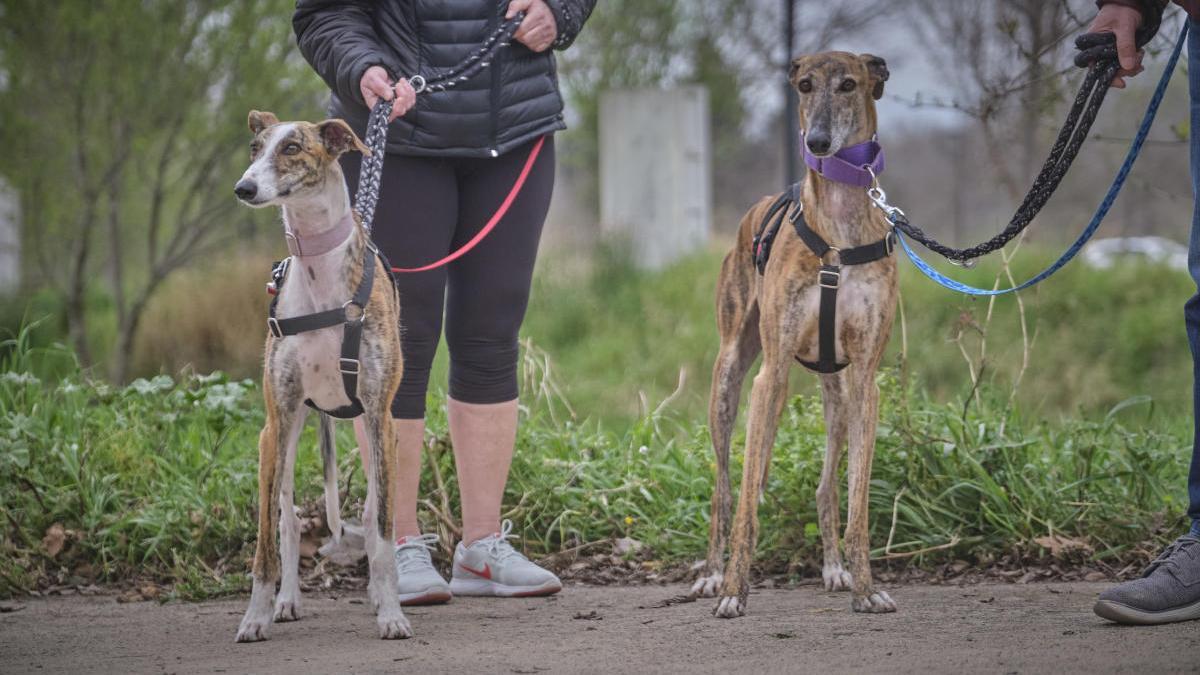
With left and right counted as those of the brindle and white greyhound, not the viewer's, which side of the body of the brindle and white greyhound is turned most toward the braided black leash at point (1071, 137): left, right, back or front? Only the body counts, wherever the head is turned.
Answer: left

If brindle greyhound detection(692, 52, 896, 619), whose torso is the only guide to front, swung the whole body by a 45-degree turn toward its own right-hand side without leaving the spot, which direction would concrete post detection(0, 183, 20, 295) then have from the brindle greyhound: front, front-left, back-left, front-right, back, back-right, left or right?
right

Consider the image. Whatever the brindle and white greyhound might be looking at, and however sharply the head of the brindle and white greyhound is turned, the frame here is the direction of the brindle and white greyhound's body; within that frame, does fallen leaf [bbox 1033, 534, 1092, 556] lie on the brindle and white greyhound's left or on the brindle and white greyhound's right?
on the brindle and white greyhound's left

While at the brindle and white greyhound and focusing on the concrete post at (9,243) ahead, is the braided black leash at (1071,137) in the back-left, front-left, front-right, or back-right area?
back-right

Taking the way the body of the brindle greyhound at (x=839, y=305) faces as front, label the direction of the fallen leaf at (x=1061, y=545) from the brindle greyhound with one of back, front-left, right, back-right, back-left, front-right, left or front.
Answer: back-left

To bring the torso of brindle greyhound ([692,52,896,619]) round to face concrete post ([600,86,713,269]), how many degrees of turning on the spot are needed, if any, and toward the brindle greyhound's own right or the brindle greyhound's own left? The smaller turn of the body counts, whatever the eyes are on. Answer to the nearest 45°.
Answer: approximately 180°

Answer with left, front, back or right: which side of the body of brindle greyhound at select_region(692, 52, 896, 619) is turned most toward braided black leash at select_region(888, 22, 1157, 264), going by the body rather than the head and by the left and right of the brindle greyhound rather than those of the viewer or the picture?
left

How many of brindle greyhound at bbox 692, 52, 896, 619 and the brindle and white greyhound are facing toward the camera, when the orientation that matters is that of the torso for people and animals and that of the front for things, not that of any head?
2

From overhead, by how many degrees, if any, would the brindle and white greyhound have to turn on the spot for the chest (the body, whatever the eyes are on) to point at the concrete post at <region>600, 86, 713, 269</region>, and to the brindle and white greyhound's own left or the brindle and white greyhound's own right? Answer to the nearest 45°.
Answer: approximately 180°

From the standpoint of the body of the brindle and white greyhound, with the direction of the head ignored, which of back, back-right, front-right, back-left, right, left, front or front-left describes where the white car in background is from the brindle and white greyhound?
back-left

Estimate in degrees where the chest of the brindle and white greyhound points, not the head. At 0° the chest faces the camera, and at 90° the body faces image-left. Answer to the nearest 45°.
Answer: approximately 0°

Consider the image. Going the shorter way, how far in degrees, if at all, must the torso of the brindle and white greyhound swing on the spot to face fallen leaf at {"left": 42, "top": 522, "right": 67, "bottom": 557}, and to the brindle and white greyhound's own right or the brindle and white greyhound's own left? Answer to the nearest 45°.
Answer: approximately 135° to the brindle and white greyhound's own right

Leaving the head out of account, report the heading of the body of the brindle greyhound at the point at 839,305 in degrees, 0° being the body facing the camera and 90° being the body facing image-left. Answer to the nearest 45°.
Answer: approximately 0°
